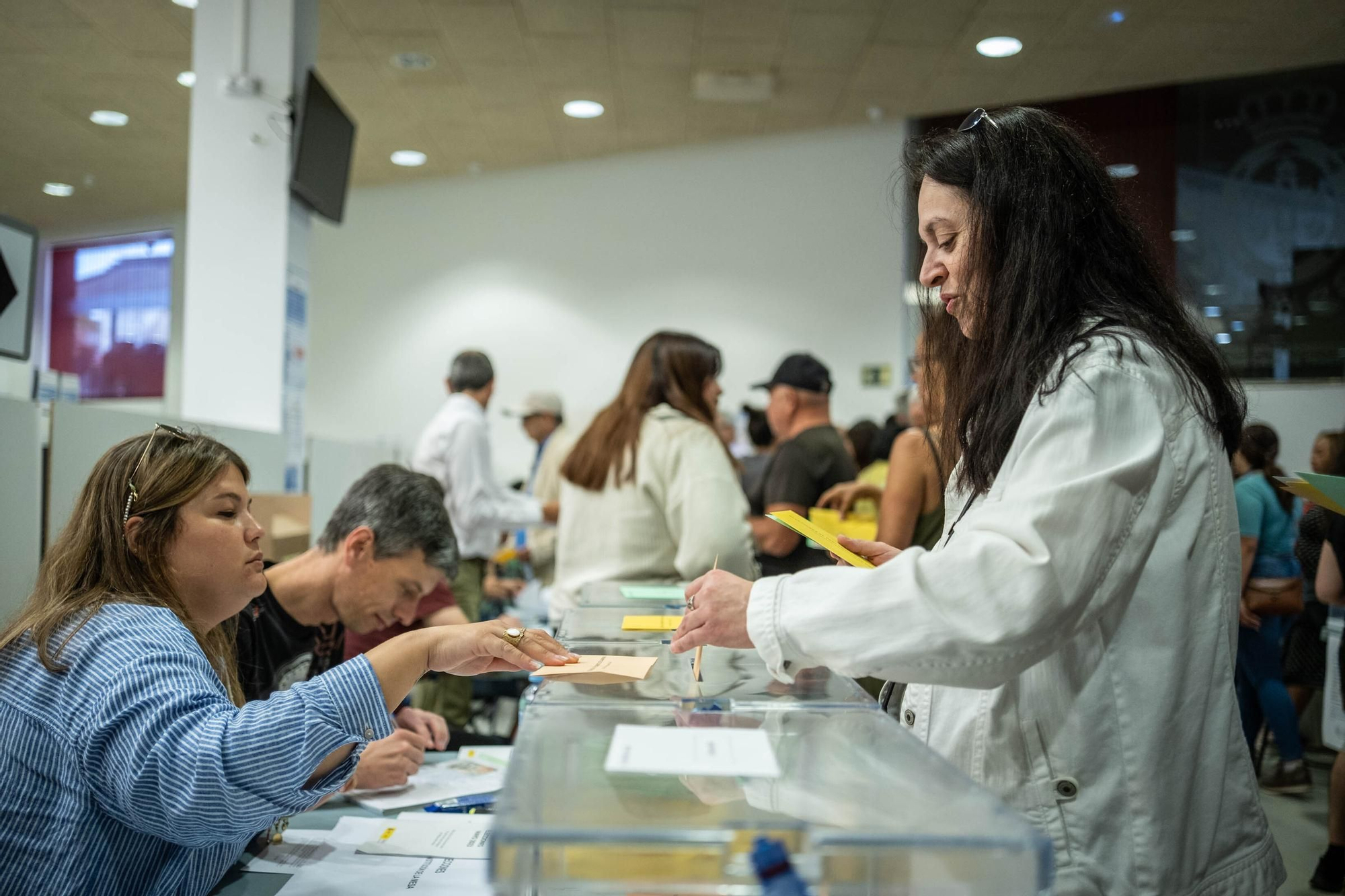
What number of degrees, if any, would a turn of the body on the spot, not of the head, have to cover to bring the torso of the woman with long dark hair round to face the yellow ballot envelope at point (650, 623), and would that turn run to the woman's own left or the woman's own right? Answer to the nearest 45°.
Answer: approximately 45° to the woman's own right

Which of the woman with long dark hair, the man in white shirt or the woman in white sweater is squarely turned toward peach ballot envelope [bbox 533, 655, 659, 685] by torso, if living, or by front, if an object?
the woman with long dark hair

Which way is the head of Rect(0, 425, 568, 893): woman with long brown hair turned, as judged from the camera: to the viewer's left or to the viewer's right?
to the viewer's right

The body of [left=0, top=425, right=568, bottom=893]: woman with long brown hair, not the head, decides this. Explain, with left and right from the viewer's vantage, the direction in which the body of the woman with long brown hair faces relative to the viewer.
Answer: facing to the right of the viewer

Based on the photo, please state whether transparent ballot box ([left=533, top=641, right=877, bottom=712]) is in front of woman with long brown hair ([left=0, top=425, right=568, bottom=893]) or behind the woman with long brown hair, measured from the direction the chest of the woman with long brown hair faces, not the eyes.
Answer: in front

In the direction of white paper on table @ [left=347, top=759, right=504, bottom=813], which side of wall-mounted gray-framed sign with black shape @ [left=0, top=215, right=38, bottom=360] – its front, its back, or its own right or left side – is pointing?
front

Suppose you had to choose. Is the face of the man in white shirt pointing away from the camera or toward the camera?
away from the camera

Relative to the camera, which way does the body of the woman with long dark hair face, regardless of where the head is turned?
to the viewer's left

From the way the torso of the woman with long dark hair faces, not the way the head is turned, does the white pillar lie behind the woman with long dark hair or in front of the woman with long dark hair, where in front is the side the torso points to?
in front

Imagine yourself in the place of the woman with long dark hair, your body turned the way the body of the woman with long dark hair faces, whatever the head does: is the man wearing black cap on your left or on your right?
on your right

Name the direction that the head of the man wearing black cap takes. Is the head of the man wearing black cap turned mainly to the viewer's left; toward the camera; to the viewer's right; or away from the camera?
to the viewer's left

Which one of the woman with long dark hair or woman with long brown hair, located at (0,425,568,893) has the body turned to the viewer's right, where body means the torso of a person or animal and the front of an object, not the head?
the woman with long brown hair

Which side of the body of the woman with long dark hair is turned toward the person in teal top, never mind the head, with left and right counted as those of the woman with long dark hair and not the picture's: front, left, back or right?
right

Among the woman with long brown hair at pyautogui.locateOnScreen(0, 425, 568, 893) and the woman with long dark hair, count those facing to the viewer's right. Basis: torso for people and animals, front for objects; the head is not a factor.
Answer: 1

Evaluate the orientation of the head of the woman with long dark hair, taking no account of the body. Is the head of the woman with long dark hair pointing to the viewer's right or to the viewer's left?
to the viewer's left

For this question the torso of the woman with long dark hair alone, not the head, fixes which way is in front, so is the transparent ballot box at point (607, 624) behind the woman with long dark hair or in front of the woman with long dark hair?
in front
